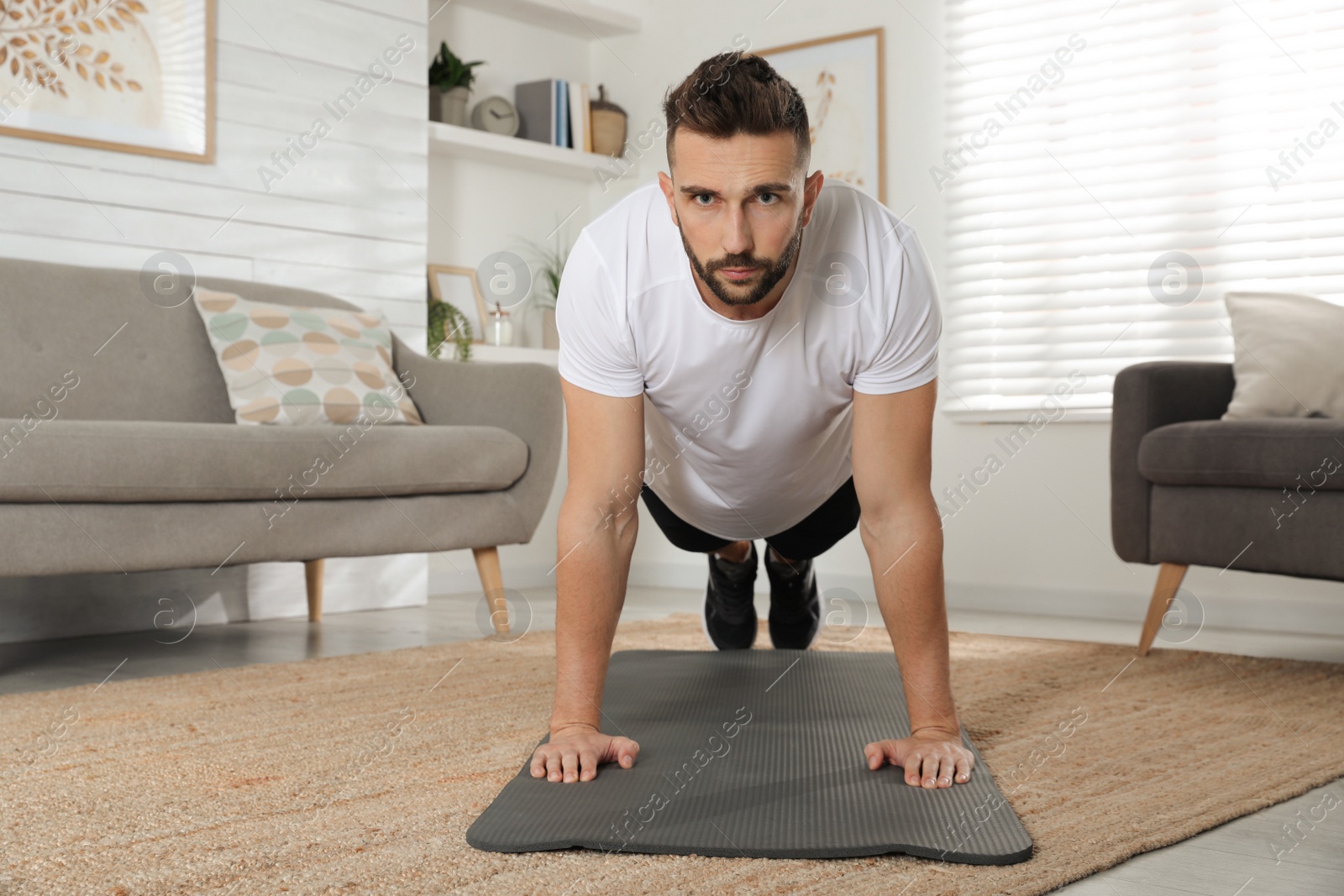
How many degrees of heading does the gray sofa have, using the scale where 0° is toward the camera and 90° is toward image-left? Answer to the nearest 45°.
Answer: approximately 315°

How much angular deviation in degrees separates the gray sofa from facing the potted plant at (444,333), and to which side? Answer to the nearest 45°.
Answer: approximately 90° to its left

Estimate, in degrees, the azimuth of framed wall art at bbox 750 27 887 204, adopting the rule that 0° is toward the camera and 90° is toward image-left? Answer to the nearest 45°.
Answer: approximately 45°

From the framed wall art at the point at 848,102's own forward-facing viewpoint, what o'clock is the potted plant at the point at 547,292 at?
The potted plant is roughly at 2 o'clock from the framed wall art.

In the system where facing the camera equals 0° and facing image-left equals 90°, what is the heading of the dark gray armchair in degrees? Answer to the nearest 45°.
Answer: approximately 45°
